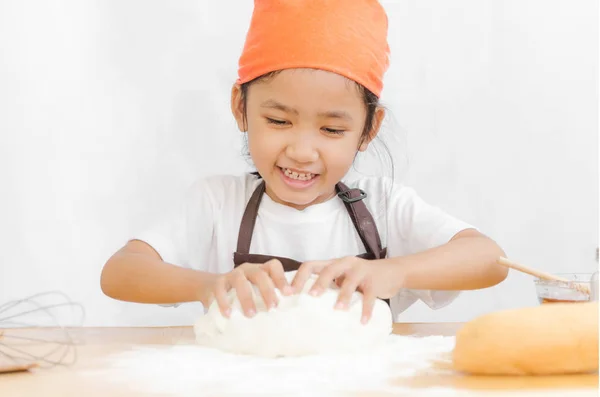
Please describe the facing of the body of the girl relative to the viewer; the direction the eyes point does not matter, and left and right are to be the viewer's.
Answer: facing the viewer

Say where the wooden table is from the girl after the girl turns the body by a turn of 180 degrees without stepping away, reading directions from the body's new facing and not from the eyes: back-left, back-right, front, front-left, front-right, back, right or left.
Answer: back

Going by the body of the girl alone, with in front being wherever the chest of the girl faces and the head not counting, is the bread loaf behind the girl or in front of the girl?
in front
